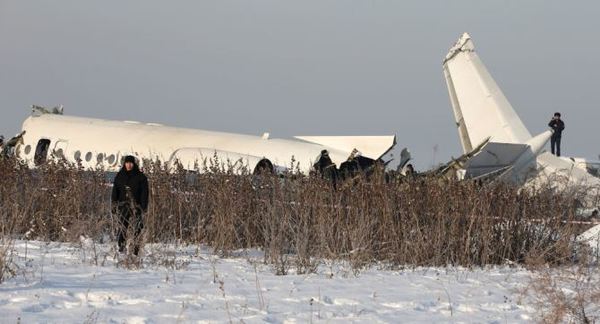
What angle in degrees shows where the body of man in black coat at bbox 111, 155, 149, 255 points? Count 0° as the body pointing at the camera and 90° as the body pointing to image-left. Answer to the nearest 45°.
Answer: approximately 0°

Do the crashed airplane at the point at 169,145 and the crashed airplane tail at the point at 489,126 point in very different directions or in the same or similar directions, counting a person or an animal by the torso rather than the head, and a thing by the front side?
very different directions

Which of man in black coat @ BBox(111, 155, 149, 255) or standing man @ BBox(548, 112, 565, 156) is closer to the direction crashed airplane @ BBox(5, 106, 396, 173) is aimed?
the man in black coat

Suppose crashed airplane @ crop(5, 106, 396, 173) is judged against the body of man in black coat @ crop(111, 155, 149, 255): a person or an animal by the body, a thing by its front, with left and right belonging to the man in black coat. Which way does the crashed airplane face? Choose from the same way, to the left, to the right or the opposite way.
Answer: to the right

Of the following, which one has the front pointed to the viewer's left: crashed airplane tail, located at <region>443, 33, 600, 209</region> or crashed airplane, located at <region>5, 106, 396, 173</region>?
crashed airplane, located at <region>5, 106, 396, 173</region>

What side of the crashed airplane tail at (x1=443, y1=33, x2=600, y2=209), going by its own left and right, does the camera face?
right

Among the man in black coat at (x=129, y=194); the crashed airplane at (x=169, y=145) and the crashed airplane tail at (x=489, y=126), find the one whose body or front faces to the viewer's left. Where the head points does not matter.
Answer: the crashed airplane at (x=169, y=145)

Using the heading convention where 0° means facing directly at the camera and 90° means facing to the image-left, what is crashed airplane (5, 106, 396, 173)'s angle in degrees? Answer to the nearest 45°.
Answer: approximately 90°
